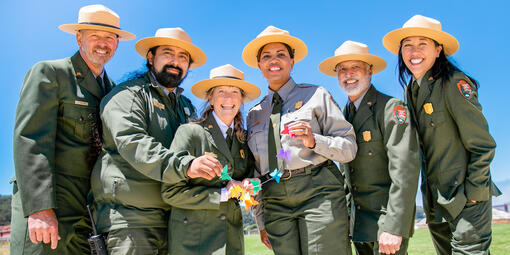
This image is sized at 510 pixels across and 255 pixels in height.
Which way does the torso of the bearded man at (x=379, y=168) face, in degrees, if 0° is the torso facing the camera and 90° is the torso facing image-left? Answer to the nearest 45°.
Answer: approximately 45°

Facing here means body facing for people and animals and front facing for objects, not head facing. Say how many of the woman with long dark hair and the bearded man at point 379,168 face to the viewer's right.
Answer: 0

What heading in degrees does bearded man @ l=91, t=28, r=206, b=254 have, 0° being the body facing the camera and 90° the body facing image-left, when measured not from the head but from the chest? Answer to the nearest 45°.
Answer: approximately 315°

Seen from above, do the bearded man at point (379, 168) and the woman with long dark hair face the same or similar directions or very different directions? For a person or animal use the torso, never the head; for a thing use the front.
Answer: same or similar directions

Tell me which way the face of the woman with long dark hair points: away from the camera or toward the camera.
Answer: toward the camera

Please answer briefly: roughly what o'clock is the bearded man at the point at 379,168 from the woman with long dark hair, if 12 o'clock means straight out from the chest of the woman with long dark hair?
The bearded man is roughly at 1 o'clock from the woman with long dark hair.

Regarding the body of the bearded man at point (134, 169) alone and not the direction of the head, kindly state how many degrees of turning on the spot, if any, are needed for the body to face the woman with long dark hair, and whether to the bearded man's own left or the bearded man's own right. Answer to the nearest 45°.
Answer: approximately 45° to the bearded man's own left

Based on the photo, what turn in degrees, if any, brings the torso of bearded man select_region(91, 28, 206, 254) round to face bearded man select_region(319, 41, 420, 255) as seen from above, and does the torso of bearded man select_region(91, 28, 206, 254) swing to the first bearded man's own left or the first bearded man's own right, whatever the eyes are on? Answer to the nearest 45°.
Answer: approximately 45° to the first bearded man's own left

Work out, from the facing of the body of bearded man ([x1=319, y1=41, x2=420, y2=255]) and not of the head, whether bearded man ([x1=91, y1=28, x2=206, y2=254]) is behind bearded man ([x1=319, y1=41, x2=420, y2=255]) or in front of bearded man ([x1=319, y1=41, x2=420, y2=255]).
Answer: in front

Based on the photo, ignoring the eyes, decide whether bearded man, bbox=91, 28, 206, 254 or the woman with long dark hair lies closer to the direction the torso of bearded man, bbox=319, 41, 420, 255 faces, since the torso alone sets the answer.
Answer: the bearded man

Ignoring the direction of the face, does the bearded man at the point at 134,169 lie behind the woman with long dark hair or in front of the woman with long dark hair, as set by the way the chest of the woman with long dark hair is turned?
in front

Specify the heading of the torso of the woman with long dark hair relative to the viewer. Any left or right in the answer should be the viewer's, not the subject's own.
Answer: facing the viewer and to the left of the viewer
